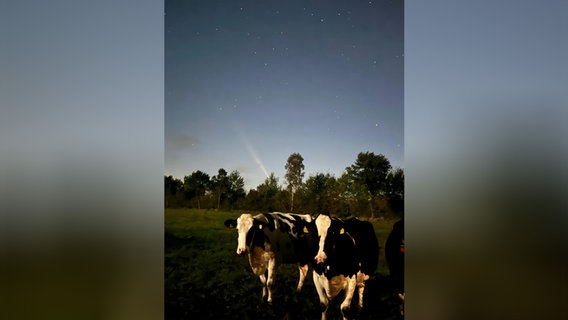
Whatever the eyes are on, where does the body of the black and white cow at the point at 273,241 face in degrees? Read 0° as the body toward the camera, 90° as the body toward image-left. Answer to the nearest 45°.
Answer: approximately 45°

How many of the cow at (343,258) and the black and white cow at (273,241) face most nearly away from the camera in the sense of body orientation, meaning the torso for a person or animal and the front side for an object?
0

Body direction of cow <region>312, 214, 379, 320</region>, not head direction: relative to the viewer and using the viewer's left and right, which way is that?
facing the viewer and to the left of the viewer
